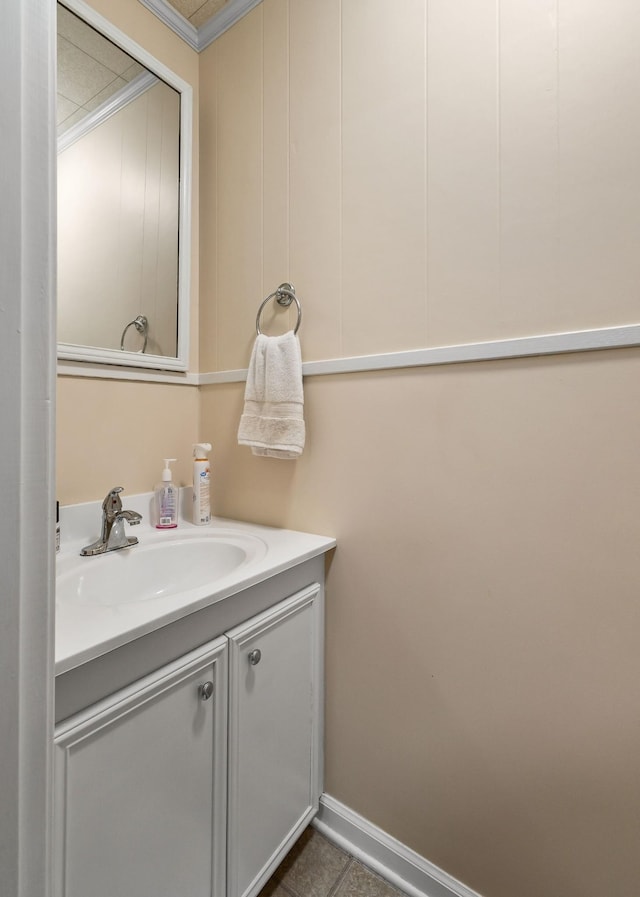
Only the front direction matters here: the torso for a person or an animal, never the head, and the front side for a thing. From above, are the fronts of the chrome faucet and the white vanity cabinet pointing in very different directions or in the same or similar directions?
same or similar directions

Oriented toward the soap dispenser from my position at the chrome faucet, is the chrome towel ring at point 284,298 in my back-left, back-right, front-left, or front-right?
front-right

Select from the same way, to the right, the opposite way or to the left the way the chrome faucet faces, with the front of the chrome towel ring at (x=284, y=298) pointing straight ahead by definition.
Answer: to the left

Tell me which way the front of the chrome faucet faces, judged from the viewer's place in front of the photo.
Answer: facing the viewer and to the right of the viewer

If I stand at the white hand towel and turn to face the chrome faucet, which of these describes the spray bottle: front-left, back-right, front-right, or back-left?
front-right

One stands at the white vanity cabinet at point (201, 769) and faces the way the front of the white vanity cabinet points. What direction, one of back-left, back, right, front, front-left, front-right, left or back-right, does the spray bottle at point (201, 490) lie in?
back-left

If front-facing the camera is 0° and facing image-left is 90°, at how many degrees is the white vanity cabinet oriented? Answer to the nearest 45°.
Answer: approximately 315°

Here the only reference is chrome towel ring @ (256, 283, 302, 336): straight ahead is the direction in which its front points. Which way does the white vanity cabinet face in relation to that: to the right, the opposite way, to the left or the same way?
to the left
